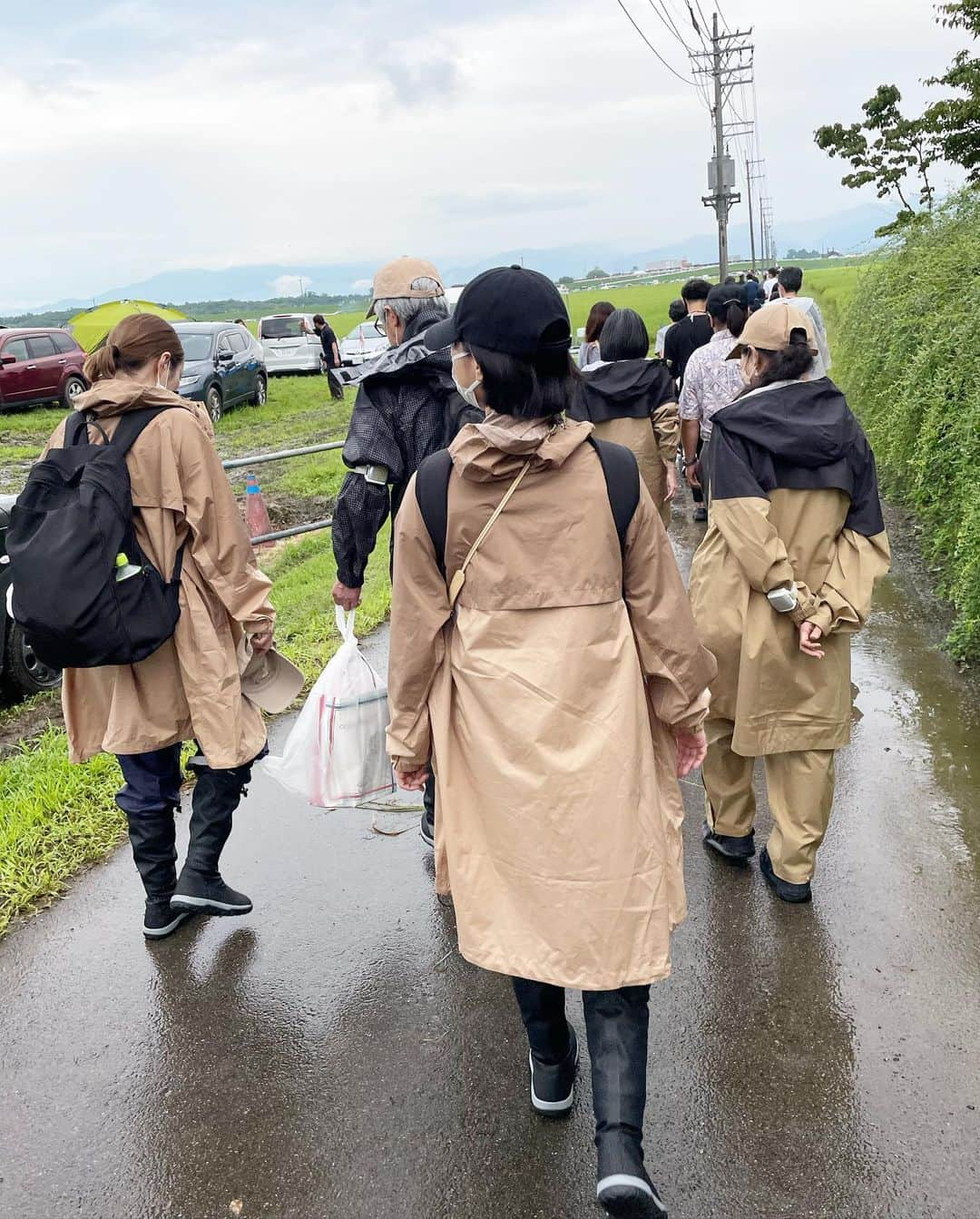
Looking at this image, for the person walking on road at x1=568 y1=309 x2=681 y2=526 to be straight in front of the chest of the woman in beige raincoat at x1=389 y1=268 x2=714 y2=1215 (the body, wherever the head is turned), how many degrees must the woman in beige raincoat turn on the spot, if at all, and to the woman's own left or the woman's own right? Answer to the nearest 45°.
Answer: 0° — they already face them

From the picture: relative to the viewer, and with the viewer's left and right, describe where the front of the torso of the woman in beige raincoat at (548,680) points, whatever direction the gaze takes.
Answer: facing away from the viewer

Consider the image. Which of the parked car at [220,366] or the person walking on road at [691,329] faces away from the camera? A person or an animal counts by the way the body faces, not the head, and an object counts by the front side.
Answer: the person walking on road

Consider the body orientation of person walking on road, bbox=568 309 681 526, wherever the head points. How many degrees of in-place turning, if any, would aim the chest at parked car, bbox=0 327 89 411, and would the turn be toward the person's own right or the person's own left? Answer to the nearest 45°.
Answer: approximately 45° to the person's own left

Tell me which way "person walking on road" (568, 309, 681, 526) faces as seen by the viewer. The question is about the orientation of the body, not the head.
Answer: away from the camera

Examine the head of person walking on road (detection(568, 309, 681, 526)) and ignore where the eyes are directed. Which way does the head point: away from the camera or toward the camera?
away from the camera

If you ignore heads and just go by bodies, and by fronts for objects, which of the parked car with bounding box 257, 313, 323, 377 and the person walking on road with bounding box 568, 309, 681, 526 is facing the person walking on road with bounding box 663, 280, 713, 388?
the person walking on road with bounding box 568, 309, 681, 526

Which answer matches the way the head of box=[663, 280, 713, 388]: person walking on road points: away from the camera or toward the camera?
away from the camera

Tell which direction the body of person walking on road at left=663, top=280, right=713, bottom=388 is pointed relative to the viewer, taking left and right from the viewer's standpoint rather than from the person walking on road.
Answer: facing away from the viewer

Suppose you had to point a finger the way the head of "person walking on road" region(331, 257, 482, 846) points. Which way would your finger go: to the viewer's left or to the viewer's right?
to the viewer's left
